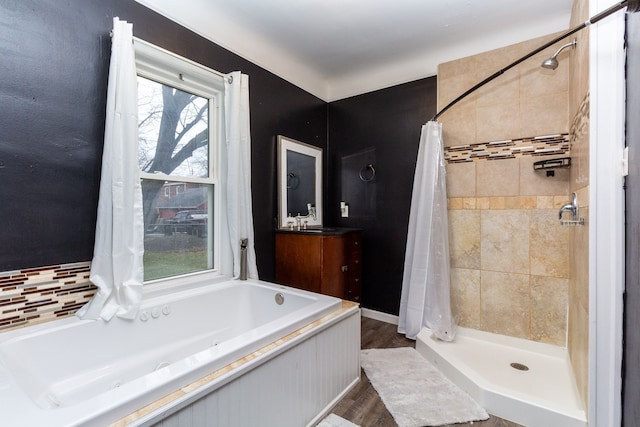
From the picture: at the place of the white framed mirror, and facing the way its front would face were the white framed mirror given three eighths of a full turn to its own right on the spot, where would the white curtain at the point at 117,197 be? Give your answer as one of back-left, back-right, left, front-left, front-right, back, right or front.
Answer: front-left

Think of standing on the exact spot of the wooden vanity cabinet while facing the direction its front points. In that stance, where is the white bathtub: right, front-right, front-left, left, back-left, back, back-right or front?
right

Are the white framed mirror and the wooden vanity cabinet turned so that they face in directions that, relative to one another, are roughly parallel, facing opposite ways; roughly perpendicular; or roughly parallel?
roughly parallel

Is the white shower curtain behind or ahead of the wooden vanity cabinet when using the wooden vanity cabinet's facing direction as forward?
ahead

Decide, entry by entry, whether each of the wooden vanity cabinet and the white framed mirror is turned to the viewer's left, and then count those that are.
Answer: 0

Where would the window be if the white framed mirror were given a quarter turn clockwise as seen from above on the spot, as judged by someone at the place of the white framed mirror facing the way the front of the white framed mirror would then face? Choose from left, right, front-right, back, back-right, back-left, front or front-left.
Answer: front

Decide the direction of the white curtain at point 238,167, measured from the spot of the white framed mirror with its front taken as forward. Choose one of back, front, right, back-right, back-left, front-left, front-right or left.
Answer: right

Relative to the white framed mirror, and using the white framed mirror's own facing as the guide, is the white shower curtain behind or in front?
in front

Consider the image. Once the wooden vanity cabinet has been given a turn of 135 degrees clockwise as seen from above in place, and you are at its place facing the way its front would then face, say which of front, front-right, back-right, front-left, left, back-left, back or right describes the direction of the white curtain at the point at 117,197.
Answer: front-left

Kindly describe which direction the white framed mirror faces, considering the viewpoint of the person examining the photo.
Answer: facing the viewer and to the right of the viewer

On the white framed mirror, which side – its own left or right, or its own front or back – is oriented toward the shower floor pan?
front
